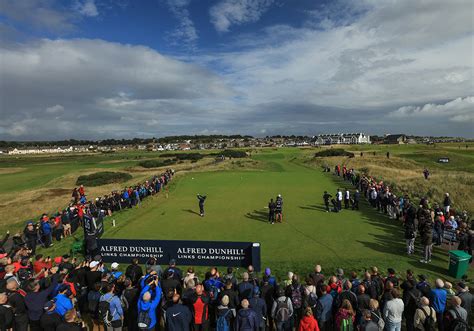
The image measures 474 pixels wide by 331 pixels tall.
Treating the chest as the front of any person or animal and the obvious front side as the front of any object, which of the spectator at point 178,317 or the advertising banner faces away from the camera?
the spectator

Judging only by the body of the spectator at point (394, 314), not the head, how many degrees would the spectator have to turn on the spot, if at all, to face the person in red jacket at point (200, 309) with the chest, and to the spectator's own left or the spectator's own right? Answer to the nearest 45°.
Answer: approximately 135° to the spectator's own left

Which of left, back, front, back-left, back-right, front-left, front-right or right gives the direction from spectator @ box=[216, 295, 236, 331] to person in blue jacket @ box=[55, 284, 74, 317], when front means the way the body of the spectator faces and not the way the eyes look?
left

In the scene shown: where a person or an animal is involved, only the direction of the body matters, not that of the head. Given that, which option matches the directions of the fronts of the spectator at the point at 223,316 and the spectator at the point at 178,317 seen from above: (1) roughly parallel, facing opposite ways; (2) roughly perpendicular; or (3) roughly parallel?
roughly parallel

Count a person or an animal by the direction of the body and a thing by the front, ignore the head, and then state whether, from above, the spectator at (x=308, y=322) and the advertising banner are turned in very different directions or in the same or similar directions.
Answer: very different directions

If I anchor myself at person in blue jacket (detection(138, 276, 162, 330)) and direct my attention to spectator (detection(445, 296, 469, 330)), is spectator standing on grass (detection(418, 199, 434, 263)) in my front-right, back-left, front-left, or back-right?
front-left

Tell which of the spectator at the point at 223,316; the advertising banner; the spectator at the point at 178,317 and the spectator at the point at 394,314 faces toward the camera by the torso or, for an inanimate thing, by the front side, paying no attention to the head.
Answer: the advertising banner

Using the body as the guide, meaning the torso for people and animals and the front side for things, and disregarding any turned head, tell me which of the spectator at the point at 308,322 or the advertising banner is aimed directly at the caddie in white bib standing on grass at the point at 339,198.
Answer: the spectator

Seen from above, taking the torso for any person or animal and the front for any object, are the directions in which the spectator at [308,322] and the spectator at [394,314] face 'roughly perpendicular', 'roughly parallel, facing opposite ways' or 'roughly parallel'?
roughly parallel

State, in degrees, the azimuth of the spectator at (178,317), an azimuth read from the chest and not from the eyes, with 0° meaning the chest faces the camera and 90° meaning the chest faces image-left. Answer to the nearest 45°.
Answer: approximately 180°

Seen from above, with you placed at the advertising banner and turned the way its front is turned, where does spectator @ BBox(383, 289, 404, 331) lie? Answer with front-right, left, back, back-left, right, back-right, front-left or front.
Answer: front-left

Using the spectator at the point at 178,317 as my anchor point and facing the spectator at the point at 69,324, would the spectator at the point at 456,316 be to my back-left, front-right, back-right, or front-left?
back-left

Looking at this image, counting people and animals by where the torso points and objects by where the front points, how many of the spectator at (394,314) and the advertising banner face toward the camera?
1

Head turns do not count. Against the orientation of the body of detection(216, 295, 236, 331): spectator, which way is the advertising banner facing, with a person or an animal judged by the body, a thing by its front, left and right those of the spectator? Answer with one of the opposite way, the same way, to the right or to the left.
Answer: the opposite way

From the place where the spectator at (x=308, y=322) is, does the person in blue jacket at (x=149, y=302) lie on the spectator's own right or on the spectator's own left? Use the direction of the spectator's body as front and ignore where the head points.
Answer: on the spectator's own left

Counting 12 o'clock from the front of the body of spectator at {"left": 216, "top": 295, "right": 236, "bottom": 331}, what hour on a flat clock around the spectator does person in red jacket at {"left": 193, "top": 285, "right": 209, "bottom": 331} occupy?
The person in red jacket is roughly at 10 o'clock from the spectator.

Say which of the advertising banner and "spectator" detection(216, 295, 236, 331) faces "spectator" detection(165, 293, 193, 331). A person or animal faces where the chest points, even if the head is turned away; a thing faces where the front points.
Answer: the advertising banner

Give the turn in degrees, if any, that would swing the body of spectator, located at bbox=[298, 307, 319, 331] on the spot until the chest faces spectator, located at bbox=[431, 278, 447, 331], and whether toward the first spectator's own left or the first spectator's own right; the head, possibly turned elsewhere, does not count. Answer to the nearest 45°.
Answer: approximately 45° to the first spectator's own right

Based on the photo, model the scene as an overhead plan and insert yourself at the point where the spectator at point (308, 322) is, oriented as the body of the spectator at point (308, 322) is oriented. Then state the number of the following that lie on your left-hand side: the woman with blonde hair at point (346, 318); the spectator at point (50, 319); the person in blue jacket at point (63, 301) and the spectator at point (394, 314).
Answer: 2

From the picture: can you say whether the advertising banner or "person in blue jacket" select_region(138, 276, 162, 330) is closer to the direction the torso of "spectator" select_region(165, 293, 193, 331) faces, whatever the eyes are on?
the advertising banner

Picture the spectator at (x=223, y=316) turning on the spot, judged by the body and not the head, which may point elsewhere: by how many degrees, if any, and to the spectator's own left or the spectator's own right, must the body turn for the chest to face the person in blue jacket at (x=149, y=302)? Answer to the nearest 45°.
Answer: approximately 90° to the spectator's own left

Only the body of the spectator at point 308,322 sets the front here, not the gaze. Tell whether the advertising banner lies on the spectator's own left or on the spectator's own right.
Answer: on the spectator's own left

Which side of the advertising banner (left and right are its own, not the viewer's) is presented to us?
front
